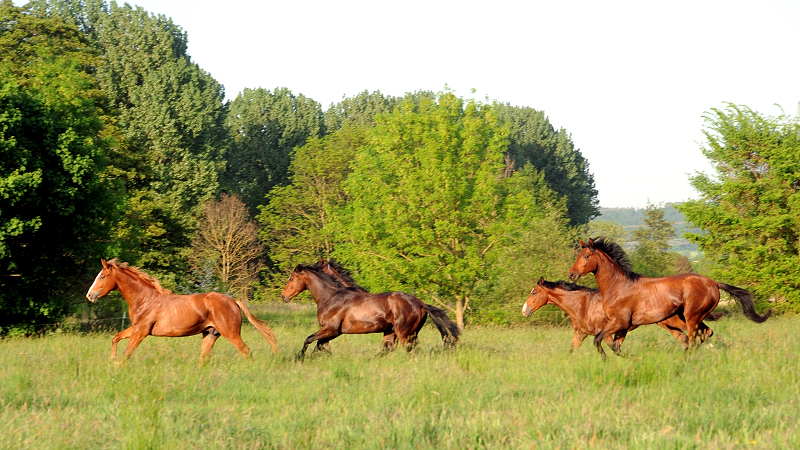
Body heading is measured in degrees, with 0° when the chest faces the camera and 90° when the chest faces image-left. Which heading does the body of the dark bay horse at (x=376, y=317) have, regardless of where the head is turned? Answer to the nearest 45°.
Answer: approximately 90°

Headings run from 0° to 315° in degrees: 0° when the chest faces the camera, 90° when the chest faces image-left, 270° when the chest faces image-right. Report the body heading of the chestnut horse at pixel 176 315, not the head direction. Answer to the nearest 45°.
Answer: approximately 90°

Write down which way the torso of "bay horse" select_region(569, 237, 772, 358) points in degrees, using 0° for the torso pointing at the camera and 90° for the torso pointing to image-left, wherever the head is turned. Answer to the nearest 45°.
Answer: approximately 90°

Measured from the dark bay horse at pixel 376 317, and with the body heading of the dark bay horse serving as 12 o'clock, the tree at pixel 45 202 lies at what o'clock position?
The tree is roughly at 1 o'clock from the dark bay horse.

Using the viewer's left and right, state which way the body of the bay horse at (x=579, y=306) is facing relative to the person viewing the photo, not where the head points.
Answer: facing to the left of the viewer

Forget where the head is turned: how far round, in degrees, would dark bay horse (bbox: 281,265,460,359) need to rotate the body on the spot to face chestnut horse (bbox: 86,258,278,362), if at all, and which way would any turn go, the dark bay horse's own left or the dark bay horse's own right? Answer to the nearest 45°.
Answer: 0° — it already faces it

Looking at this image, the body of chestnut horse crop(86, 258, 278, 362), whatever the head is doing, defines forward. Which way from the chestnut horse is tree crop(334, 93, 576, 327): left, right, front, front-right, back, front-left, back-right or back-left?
back-right

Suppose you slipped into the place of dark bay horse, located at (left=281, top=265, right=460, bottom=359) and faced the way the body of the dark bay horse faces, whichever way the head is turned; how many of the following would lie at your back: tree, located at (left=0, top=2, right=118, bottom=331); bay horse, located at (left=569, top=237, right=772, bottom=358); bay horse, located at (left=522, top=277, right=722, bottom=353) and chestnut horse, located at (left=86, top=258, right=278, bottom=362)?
2

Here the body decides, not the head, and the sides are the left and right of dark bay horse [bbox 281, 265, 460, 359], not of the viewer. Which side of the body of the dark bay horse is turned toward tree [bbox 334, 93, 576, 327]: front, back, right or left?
right

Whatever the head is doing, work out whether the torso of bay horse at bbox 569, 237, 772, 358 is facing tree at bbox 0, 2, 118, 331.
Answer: yes
